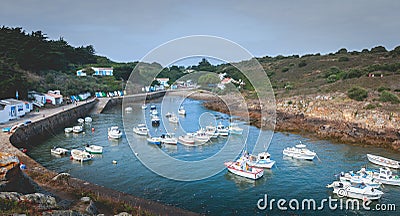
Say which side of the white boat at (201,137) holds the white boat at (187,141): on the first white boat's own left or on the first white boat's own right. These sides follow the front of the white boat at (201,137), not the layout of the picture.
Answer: on the first white boat's own right

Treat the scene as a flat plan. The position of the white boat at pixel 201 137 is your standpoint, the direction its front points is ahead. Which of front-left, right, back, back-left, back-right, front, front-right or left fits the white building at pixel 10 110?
back-right

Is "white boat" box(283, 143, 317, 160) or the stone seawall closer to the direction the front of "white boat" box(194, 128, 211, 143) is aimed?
the white boat

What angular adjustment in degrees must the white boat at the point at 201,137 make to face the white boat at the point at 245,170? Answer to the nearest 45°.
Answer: approximately 45° to its right

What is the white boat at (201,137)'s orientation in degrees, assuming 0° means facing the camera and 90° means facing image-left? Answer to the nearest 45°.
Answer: approximately 315°
